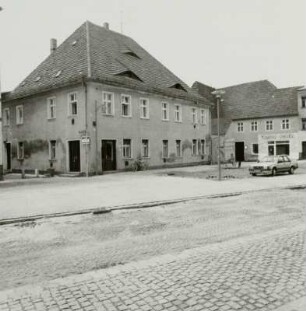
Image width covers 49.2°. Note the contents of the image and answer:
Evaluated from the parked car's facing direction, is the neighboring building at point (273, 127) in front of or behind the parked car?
behind

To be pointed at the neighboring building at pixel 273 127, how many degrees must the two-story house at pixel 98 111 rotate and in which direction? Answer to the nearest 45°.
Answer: approximately 90° to its left

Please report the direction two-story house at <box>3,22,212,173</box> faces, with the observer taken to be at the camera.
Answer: facing the viewer and to the right of the viewer

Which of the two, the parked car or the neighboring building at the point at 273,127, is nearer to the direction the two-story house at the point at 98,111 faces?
the parked car

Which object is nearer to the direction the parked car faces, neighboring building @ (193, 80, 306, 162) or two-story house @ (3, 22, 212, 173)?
the two-story house

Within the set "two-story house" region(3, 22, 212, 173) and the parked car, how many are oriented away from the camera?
0
